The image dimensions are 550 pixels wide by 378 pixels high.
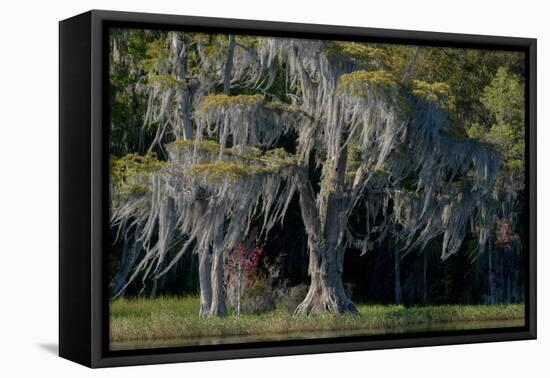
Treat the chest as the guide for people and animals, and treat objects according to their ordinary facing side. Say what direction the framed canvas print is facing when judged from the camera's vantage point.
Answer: facing the viewer and to the right of the viewer
